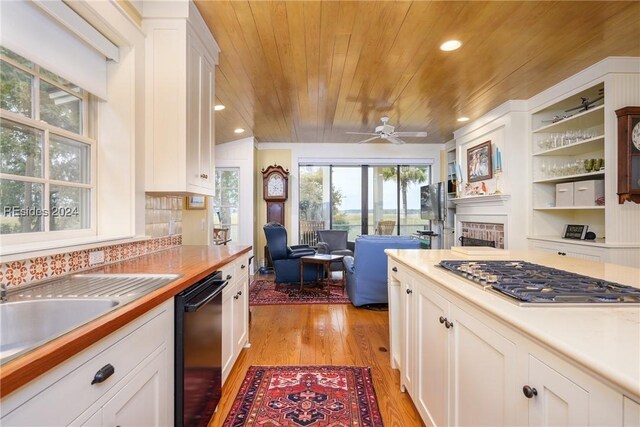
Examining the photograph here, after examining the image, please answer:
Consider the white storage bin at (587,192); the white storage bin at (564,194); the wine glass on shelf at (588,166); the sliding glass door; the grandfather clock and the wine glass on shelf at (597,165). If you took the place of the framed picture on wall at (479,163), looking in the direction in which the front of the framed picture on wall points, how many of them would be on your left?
4

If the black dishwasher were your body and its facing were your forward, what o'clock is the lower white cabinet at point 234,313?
The lower white cabinet is roughly at 8 o'clock from the black dishwasher.

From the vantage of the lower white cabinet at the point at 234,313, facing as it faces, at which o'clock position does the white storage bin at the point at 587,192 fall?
The white storage bin is roughly at 12 o'clock from the lower white cabinet.

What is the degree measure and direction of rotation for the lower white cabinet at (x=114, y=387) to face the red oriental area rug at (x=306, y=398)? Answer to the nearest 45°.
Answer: approximately 90° to its left

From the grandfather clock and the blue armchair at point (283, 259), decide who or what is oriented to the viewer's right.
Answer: the blue armchair

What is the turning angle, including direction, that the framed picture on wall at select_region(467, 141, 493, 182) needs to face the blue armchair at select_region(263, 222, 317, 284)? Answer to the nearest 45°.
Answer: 0° — it already faces it

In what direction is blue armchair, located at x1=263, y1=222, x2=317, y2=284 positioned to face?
to the viewer's right

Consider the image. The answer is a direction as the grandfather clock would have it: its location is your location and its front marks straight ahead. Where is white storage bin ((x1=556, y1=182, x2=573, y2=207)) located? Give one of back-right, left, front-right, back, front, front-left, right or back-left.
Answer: front-left

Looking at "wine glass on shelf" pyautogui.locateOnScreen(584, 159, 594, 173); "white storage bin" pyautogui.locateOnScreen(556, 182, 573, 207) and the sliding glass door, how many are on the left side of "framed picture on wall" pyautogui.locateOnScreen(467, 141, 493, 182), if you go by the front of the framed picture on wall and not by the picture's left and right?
2

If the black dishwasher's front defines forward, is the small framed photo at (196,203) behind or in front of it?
behind

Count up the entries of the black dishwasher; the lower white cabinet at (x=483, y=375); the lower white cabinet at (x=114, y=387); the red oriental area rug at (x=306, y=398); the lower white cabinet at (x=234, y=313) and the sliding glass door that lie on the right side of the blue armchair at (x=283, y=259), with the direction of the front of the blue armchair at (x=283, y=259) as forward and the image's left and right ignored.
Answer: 5
